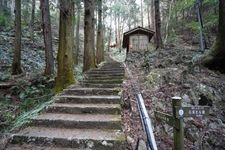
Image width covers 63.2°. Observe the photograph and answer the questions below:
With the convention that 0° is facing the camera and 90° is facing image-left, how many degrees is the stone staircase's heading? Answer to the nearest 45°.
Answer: approximately 0°

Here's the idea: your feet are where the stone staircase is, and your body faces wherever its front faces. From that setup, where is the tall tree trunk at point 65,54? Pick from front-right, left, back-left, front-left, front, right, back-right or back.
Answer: back

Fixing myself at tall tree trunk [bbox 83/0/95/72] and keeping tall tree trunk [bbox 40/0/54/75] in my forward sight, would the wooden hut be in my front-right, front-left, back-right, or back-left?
back-right

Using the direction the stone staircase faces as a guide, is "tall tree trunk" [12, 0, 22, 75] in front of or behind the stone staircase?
behind

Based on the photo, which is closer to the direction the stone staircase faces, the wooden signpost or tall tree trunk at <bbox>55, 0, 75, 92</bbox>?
the wooden signpost

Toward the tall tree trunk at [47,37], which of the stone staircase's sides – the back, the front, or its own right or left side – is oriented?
back

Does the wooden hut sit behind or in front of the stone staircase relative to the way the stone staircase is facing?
behind

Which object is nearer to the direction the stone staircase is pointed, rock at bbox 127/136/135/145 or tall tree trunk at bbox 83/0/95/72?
the rock

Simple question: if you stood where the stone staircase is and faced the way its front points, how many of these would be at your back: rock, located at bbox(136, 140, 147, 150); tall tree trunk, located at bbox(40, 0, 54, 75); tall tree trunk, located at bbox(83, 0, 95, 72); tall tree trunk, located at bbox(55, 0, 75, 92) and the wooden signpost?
3

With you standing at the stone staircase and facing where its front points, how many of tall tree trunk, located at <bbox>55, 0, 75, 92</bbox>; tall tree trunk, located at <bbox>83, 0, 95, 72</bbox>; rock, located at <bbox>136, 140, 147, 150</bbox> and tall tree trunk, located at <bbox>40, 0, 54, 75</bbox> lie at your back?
3

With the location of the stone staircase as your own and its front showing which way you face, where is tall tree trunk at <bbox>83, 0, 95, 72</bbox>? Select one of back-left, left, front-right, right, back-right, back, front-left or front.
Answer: back
